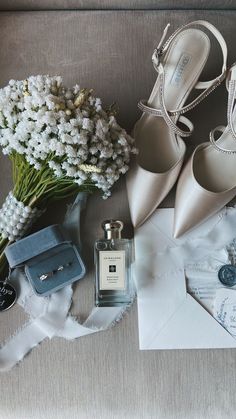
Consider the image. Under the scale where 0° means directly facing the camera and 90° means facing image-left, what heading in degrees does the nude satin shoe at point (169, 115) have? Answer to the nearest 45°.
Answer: approximately 0°

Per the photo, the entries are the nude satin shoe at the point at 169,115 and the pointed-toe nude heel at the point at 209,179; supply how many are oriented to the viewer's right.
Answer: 0

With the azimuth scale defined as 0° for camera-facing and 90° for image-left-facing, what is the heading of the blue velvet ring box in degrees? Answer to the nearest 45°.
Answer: approximately 315°

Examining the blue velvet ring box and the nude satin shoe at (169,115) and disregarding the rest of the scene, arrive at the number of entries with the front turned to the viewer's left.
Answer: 0
